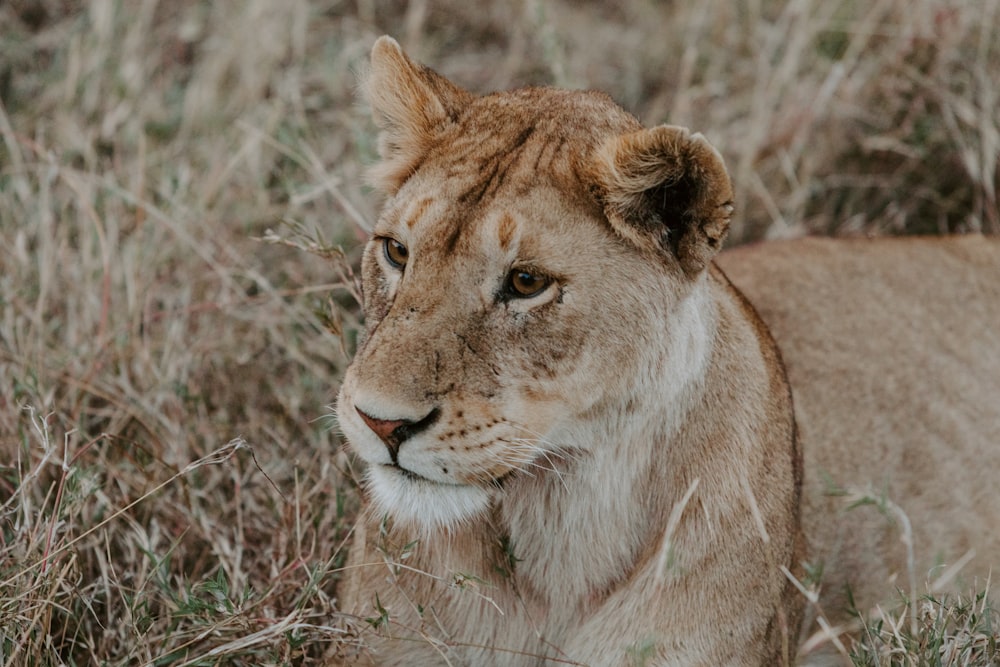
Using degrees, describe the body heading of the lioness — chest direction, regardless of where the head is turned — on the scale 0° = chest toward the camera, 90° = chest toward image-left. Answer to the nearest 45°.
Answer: approximately 45°
